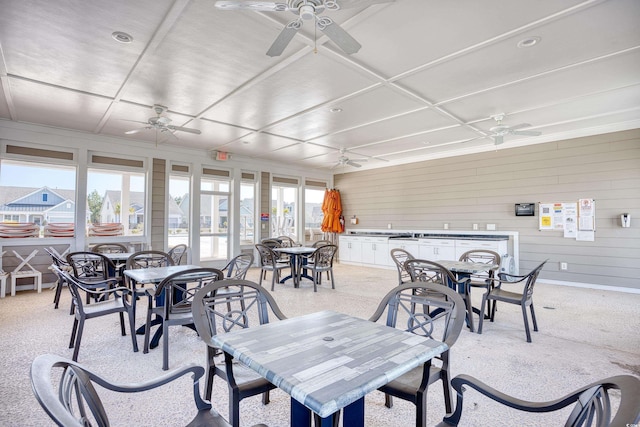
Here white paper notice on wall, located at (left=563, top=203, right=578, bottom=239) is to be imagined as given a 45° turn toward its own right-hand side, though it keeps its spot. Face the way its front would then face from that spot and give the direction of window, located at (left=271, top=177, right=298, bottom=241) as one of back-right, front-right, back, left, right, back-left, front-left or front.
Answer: front-right

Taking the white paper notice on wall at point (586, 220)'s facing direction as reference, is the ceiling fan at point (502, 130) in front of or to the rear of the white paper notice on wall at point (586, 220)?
in front

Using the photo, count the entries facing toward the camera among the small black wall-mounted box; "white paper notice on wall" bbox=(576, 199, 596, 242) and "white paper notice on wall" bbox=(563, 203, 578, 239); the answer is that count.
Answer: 3

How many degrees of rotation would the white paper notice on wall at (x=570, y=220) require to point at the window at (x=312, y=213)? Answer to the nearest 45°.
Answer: approximately 90° to its right

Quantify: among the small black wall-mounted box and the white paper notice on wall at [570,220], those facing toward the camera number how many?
2

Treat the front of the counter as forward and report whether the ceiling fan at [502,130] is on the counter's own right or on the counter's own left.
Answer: on the counter's own left

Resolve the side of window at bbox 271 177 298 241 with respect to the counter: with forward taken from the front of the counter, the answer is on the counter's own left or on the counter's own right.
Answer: on the counter's own right

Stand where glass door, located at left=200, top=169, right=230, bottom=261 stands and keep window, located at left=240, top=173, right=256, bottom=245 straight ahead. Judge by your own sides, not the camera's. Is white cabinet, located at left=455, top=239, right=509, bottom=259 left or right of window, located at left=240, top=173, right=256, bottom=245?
right

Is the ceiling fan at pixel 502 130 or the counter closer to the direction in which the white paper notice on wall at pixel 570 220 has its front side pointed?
the ceiling fan
